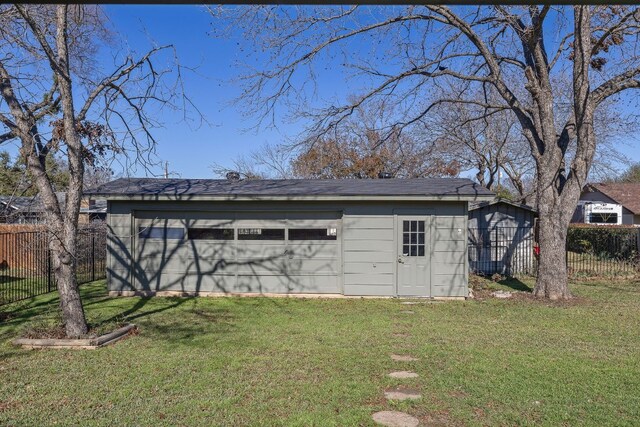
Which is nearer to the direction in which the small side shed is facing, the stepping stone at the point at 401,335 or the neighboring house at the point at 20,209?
the stepping stone

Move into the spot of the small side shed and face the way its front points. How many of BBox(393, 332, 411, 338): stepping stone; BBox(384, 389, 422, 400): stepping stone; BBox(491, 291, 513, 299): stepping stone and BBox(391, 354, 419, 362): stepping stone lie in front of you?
4

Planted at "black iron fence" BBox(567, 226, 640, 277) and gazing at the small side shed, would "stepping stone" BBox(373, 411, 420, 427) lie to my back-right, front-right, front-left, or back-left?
front-left

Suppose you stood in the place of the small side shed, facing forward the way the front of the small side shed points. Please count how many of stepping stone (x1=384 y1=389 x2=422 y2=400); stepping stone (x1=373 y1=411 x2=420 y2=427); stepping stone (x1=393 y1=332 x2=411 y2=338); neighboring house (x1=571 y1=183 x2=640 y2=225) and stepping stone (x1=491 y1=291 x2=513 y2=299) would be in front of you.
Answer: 4

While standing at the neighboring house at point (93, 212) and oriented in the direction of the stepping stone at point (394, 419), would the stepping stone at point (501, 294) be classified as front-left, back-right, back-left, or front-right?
front-left

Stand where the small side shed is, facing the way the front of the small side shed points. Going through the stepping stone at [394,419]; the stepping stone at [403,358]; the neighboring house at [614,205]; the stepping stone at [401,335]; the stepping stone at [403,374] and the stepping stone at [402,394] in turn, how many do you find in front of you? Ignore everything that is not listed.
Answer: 5

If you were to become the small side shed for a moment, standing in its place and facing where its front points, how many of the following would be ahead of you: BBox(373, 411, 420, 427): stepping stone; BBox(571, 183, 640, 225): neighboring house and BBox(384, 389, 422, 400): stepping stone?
2

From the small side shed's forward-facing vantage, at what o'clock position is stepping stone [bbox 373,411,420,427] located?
The stepping stone is roughly at 12 o'clock from the small side shed.

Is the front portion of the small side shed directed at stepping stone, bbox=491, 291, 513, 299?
yes

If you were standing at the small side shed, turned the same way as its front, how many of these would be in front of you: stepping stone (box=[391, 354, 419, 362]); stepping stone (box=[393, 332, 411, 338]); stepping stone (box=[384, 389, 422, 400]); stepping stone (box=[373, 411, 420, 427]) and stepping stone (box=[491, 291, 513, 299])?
5

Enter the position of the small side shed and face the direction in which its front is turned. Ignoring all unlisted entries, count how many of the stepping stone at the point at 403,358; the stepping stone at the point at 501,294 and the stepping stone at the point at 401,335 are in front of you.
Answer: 3

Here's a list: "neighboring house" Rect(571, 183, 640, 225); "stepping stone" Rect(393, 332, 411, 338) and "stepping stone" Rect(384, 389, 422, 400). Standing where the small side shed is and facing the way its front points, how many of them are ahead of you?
2

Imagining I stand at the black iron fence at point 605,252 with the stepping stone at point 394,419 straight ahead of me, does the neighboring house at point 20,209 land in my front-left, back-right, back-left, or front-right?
front-right

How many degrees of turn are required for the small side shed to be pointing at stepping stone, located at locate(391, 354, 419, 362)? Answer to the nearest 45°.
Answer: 0° — it already faces it

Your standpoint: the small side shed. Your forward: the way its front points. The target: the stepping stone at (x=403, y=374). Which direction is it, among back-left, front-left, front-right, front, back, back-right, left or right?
front

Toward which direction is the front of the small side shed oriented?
toward the camera

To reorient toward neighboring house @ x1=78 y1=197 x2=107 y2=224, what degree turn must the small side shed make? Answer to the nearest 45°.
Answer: approximately 90° to its right

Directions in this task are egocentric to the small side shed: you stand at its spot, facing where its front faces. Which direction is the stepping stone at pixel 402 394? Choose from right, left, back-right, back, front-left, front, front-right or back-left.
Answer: front

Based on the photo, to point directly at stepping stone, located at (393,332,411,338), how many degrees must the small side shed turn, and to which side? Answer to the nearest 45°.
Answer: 0° — it already faces it
